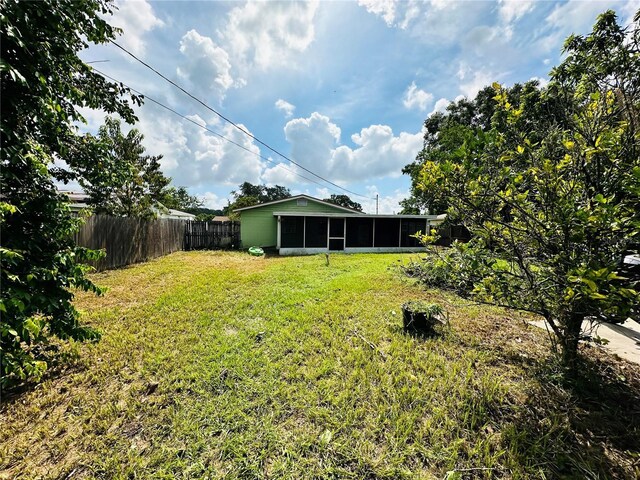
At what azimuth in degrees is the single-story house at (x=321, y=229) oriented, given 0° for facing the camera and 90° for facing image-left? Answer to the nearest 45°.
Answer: approximately 0°

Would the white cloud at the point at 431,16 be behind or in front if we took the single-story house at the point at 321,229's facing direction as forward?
behind

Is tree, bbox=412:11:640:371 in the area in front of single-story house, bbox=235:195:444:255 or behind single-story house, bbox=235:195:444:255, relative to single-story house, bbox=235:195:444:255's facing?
in front
